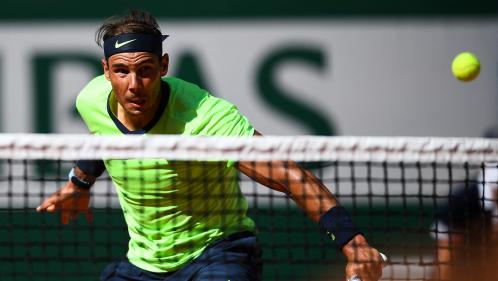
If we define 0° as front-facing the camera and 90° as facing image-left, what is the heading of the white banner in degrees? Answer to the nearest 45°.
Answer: approximately 0°

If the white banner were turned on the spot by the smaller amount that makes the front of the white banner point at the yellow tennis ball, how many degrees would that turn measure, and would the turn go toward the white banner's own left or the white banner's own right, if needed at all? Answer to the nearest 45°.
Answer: approximately 45° to the white banner's own left
